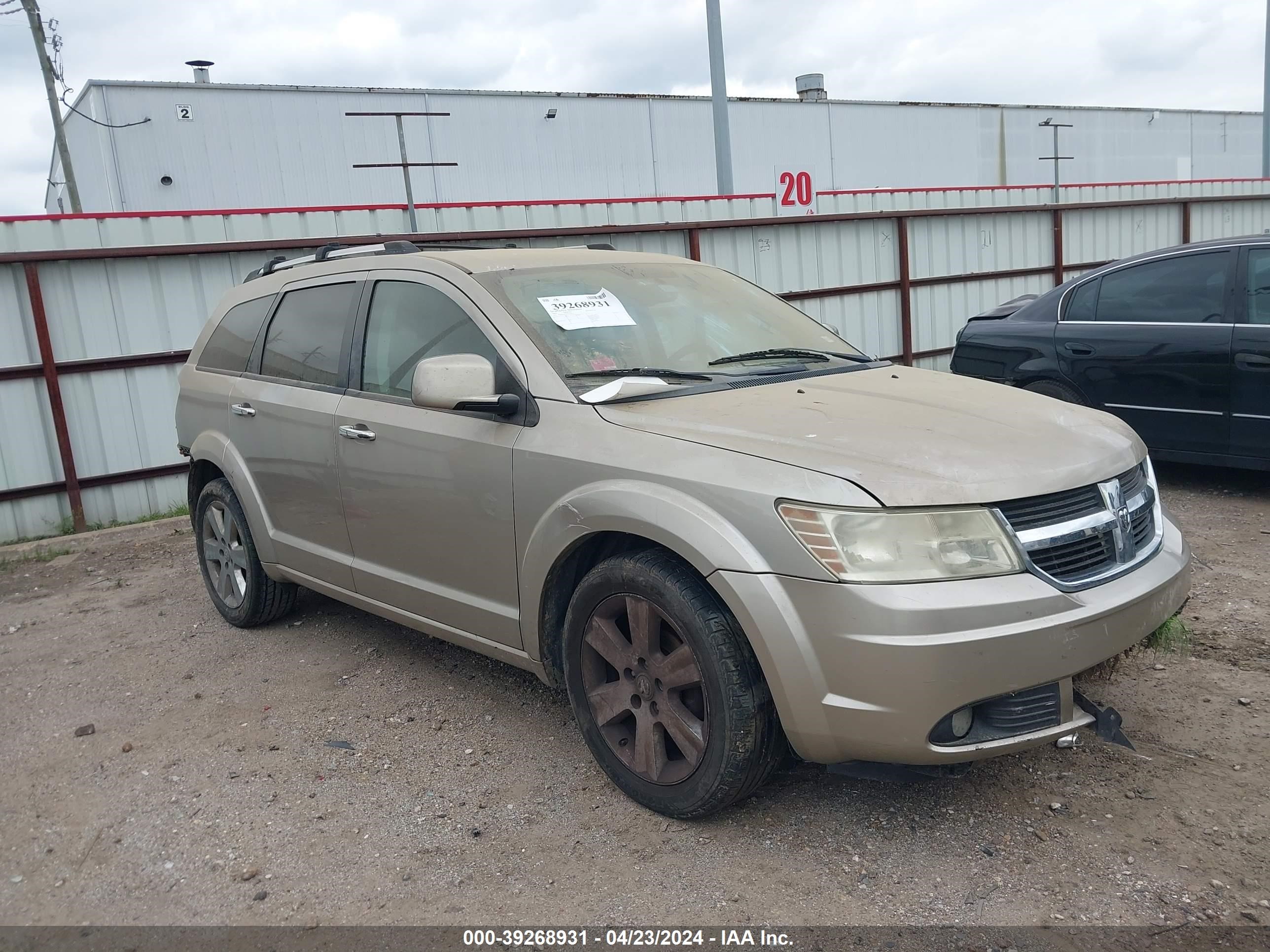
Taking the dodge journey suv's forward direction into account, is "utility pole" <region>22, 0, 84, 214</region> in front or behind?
behind

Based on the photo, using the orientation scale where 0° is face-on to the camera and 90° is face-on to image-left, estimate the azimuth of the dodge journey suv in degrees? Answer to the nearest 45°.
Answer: approximately 315°

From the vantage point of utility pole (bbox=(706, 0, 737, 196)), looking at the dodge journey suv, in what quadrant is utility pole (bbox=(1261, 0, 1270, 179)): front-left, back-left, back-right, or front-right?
back-left

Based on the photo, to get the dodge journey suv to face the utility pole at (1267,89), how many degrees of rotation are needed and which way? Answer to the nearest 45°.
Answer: approximately 90° to its left

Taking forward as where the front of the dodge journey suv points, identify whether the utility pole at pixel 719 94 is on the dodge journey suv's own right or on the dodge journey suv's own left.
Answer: on the dodge journey suv's own left

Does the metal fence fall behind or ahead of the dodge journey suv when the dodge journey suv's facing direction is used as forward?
behind

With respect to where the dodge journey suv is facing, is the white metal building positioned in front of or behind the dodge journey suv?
behind
